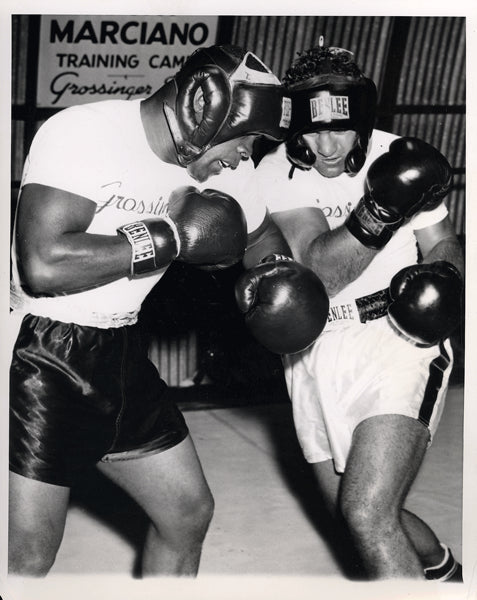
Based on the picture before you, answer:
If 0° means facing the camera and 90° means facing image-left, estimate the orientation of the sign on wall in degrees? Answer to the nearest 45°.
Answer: approximately 0°

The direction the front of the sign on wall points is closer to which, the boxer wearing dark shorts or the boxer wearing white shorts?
the boxer wearing dark shorts

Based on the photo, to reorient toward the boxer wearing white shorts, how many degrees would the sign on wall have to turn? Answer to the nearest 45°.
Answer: approximately 45° to its left

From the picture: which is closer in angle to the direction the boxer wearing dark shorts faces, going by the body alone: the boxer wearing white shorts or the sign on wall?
the boxer wearing white shorts

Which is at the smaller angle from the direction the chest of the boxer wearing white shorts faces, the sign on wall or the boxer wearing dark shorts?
the boxer wearing dark shorts

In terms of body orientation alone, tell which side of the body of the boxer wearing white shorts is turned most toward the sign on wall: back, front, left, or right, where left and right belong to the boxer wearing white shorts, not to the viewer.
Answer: right

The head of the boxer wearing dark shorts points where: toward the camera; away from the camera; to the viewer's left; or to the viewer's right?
to the viewer's right

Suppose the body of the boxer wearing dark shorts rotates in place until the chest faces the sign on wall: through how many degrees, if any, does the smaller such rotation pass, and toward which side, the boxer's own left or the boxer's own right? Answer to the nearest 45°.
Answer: approximately 135° to the boxer's own left

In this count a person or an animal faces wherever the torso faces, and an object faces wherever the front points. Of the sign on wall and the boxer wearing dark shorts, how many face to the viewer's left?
0

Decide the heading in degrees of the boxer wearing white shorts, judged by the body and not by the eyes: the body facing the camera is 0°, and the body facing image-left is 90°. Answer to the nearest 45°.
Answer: approximately 45°

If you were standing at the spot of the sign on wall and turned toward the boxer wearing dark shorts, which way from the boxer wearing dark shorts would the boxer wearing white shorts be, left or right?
left

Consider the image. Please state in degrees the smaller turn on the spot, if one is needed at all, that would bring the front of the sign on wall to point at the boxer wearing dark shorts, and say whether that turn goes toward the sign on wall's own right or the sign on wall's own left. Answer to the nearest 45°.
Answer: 0° — it already faces them

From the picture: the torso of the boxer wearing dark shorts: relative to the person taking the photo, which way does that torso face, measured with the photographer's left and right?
facing the viewer and to the right of the viewer
